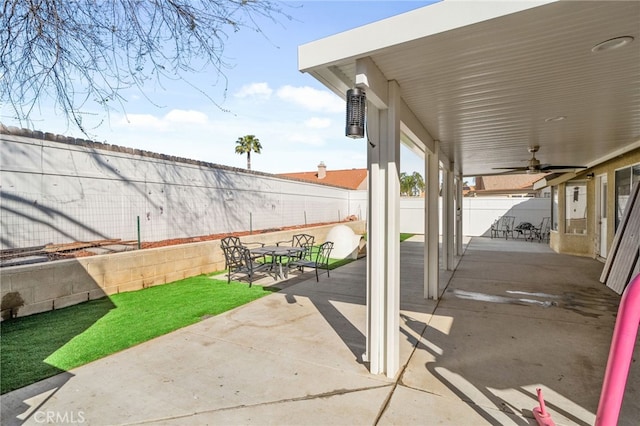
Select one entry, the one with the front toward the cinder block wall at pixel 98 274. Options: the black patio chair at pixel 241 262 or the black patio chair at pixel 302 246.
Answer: the black patio chair at pixel 302 246

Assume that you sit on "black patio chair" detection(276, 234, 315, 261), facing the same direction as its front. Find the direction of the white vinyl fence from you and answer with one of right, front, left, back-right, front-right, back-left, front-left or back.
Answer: back

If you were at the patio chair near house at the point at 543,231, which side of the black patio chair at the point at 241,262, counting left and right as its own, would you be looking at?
front

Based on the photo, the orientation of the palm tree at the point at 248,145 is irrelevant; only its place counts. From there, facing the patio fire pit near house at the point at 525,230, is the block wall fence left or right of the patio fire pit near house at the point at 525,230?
right

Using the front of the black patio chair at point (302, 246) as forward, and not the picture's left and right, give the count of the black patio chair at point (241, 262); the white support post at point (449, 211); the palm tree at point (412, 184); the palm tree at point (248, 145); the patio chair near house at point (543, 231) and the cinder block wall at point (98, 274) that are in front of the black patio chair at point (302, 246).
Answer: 2

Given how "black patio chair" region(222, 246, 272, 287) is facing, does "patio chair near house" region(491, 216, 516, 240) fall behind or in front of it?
in front

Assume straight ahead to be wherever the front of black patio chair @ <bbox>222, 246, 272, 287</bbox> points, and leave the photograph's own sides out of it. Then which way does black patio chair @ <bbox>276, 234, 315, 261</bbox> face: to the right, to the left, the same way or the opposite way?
the opposite way

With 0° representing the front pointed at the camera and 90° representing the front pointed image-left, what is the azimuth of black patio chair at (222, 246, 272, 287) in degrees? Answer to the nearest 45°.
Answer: approximately 225°

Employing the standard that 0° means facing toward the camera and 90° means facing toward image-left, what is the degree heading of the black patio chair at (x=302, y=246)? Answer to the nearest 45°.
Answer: approximately 45°

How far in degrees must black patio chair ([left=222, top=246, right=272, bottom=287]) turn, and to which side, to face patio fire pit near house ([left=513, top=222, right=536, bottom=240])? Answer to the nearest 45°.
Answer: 0° — it already faces it
